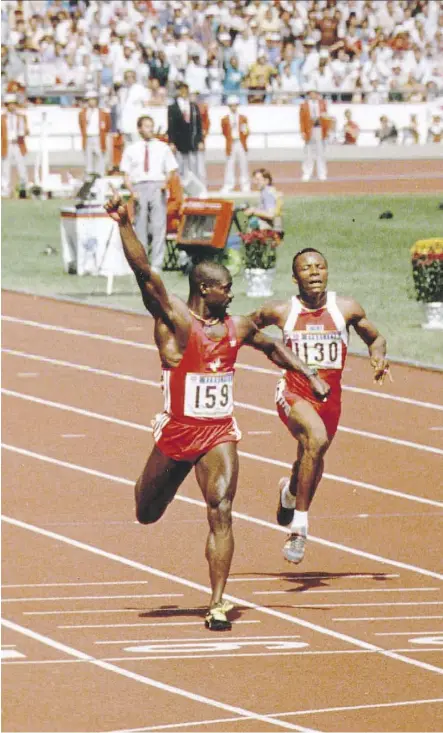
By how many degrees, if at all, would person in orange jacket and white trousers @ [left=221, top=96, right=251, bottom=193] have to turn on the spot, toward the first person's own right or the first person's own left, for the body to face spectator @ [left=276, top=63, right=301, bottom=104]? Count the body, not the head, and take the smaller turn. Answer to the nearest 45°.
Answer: approximately 180°

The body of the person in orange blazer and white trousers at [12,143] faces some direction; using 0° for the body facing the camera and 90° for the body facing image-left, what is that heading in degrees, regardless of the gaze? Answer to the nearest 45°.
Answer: approximately 0°

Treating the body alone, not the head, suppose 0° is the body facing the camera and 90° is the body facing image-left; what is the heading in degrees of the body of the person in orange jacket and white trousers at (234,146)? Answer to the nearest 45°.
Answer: approximately 0°

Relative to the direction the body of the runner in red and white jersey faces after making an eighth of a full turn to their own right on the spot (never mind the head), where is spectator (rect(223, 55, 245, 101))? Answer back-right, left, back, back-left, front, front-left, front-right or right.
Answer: back-right

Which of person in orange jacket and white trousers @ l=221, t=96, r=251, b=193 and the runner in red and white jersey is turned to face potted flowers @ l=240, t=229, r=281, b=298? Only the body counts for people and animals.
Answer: the person in orange jacket and white trousers

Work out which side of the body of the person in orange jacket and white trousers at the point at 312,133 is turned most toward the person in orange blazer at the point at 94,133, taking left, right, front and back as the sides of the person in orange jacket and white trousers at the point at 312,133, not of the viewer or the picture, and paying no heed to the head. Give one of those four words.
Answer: right
